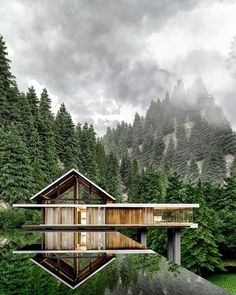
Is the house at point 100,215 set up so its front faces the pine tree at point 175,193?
no

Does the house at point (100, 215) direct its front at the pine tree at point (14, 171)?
no

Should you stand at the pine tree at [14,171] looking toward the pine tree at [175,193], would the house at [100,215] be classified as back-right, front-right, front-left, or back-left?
front-right

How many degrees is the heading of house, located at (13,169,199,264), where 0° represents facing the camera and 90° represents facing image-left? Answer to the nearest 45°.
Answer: approximately 0°
